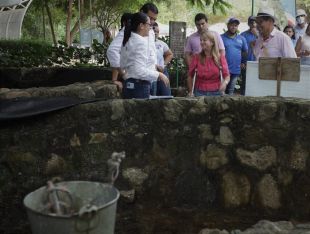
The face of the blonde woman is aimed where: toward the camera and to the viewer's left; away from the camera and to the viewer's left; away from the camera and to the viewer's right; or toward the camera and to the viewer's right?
toward the camera and to the viewer's left

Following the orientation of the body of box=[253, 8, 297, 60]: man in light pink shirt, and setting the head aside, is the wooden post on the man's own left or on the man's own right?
on the man's own left

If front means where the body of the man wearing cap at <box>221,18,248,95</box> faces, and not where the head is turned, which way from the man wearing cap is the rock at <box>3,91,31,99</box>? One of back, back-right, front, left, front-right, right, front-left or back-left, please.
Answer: front-right

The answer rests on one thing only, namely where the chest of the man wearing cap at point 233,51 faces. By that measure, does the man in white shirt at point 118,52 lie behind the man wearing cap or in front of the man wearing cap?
in front

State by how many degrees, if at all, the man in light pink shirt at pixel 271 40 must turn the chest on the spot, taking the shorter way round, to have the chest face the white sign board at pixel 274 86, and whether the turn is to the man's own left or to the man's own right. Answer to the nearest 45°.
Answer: approximately 45° to the man's own left

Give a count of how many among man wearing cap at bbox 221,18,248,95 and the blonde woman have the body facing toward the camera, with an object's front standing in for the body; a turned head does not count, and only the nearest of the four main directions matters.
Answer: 2

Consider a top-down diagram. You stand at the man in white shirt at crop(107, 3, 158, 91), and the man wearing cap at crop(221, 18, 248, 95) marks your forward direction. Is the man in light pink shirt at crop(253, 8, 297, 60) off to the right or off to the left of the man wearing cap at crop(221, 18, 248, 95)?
right

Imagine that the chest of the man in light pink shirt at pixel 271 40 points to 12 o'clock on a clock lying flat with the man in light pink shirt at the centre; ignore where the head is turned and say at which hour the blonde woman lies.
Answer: The blonde woman is roughly at 2 o'clock from the man in light pink shirt.

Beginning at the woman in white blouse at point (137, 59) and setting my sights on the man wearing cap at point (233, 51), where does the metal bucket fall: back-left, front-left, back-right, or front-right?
back-right

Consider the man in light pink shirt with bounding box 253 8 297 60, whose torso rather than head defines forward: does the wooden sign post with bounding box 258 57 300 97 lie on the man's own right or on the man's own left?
on the man's own left
